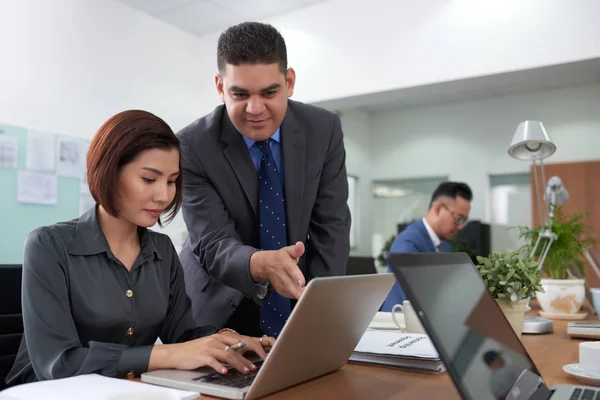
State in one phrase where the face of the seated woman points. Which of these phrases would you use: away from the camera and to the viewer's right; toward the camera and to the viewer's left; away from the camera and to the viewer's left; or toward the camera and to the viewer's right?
toward the camera and to the viewer's right

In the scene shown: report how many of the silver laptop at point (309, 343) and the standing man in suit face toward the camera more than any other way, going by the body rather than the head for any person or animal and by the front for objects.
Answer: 1

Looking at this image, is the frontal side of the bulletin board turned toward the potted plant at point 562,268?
yes

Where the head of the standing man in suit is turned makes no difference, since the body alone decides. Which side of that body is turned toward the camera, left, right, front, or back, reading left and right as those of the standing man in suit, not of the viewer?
front

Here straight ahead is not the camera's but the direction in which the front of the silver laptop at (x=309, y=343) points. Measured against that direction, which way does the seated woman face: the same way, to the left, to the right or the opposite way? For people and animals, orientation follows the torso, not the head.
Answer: the opposite way

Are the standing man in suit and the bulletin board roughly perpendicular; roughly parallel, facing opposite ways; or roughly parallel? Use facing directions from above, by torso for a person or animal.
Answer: roughly perpendicular

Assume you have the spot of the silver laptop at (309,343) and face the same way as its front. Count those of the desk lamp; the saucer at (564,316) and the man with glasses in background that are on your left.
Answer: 0

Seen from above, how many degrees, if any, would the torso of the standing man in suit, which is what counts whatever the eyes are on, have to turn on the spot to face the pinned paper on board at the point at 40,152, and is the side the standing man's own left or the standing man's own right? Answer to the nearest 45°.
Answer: approximately 135° to the standing man's own right

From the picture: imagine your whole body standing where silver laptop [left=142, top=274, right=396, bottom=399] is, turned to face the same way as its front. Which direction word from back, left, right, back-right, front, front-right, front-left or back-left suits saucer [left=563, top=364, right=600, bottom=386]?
back-right

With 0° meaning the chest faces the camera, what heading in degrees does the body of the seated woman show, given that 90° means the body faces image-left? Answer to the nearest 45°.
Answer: approximately 315°
